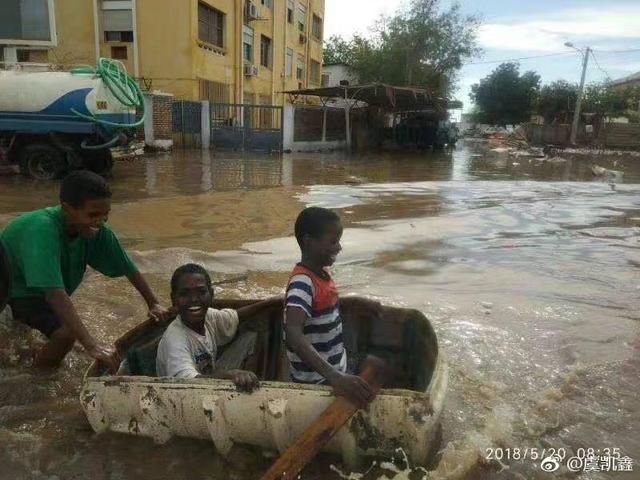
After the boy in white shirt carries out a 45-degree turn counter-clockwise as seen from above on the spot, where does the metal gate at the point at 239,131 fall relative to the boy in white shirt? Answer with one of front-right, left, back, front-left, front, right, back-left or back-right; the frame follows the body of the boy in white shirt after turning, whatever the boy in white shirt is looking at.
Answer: left

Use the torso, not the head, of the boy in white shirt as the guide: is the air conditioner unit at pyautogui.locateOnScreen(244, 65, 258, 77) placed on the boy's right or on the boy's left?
on the boy's left

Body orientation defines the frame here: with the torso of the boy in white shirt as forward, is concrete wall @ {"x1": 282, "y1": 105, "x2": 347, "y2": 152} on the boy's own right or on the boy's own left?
on the boy's own left

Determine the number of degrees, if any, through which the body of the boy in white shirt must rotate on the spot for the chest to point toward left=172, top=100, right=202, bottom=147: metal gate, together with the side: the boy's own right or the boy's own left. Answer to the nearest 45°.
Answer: approximately 135° to the boy's own left

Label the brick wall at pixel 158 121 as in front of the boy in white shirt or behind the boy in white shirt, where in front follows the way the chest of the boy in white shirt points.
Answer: behind

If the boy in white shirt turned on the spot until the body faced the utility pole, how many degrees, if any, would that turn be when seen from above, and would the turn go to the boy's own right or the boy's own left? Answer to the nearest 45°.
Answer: approximately 90° to the boy's own left

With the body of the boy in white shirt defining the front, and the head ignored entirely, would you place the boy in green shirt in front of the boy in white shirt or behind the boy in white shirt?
behind

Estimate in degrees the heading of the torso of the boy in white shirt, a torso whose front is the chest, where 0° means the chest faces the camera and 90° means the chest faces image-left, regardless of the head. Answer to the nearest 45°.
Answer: approximately 315°

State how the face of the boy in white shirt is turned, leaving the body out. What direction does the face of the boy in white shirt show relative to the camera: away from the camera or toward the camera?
toward the camera

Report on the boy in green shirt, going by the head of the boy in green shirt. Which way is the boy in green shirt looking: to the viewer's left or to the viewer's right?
to the viewer's right
